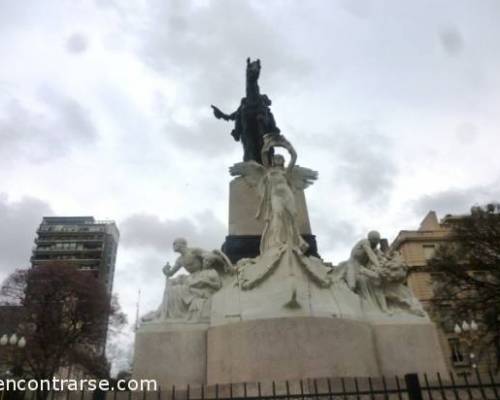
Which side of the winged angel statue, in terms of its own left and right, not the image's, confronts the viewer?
front

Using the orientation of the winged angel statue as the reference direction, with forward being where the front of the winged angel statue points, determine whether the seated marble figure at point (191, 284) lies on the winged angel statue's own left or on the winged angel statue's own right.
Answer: on the winged angel statue's own right

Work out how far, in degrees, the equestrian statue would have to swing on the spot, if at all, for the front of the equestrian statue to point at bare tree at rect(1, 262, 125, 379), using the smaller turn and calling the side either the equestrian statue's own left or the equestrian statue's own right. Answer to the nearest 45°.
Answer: approximately 135° to the equestrian statue's own right

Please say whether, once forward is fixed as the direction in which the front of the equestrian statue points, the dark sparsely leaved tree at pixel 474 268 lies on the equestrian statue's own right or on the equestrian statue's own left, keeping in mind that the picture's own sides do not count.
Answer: on the equestrian statue's own left

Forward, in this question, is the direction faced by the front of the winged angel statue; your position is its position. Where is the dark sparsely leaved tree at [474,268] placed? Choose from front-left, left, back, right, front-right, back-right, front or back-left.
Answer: back-left

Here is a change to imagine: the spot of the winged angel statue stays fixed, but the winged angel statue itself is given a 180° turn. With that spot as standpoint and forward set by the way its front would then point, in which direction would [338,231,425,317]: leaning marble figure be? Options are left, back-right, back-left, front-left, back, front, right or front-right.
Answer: right

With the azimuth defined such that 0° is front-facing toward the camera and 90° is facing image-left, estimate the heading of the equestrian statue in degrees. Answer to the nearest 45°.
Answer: approximately 0°

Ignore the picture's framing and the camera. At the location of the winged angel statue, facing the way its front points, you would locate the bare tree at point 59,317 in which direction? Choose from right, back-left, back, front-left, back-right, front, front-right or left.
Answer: back-right
